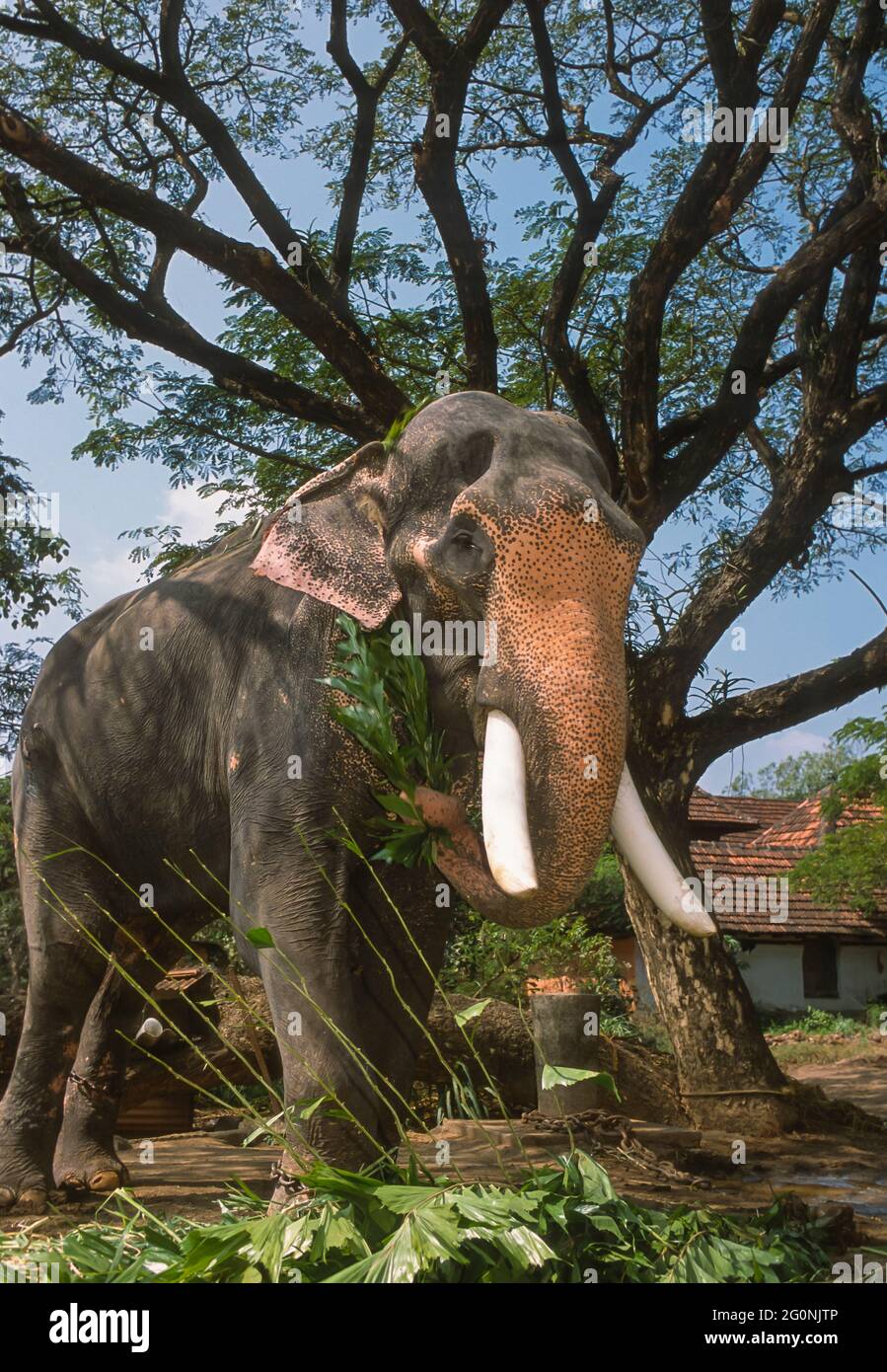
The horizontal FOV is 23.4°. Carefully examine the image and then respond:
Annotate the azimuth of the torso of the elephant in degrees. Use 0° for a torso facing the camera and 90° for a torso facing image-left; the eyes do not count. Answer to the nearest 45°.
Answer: approximately 315°

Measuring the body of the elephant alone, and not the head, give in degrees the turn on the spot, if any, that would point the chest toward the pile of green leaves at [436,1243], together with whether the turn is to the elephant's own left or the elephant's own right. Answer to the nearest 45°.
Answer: approximately 45° to the elephant's own right

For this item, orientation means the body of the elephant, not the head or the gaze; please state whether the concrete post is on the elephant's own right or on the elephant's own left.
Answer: on the elephant's own left

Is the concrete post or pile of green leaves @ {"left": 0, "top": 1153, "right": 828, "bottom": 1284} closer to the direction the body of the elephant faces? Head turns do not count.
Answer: the pile of green leaves
